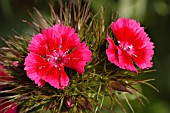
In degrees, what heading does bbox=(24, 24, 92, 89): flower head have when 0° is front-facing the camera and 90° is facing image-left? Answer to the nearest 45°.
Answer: approximately 0°

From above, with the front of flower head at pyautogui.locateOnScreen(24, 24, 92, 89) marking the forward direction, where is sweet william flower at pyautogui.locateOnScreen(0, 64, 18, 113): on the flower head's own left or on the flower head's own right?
on the flower head's own right

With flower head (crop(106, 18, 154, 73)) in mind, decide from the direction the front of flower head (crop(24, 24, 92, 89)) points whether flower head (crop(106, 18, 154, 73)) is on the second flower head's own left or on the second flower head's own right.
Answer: on the second flower head's own left
